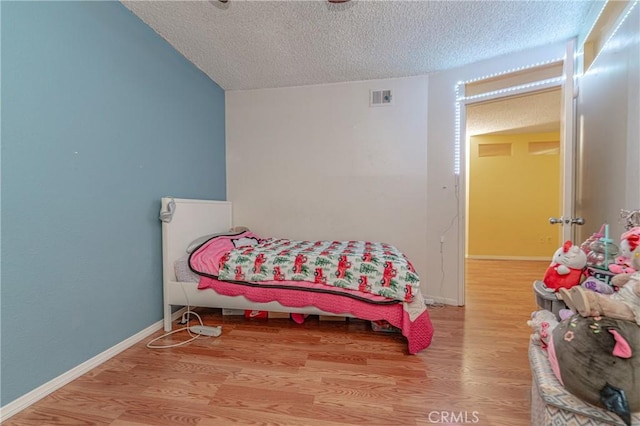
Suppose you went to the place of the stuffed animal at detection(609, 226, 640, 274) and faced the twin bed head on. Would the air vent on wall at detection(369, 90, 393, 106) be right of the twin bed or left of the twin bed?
right

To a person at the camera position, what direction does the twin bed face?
facing to the right of the viewer

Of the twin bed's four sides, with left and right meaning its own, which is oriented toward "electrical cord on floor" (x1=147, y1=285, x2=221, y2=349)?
back

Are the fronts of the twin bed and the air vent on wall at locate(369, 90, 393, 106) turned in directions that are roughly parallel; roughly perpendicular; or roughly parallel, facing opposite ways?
roughly perpendicular

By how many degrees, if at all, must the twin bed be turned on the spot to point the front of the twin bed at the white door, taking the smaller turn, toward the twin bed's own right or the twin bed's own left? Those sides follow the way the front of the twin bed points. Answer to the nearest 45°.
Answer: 0° — it already faces it

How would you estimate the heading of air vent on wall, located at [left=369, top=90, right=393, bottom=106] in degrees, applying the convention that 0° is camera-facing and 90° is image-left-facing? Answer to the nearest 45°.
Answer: approximately 0°

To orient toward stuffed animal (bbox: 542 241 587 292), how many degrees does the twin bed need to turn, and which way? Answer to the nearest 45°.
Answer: approximately 45° to its right
